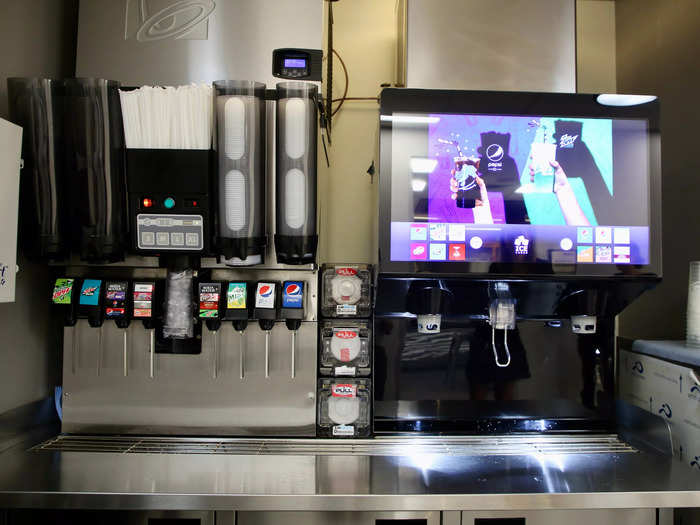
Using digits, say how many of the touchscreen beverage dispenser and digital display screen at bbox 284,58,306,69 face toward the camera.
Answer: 2

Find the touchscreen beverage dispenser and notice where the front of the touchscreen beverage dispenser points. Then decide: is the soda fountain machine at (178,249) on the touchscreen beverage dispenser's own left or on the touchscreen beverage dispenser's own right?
on the touchscreen beverage dispenser's own right

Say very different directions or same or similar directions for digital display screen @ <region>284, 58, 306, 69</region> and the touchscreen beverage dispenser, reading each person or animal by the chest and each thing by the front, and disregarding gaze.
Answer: same or similar directions

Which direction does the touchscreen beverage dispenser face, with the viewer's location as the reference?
facing the viewer

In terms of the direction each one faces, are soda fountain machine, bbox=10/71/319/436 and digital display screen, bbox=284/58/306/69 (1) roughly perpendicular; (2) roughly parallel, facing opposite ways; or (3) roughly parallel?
roughly parallel

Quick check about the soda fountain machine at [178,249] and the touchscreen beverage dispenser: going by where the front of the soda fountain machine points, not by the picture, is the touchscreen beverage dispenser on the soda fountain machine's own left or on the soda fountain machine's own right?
on the soda fountain machine's own left

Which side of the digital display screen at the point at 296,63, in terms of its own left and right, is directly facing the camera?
front

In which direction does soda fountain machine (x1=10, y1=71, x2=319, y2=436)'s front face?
toward the camera

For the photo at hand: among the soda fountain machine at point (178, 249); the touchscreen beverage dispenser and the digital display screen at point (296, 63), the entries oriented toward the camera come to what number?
3

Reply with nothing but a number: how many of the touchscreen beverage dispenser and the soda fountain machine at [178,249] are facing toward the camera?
2
